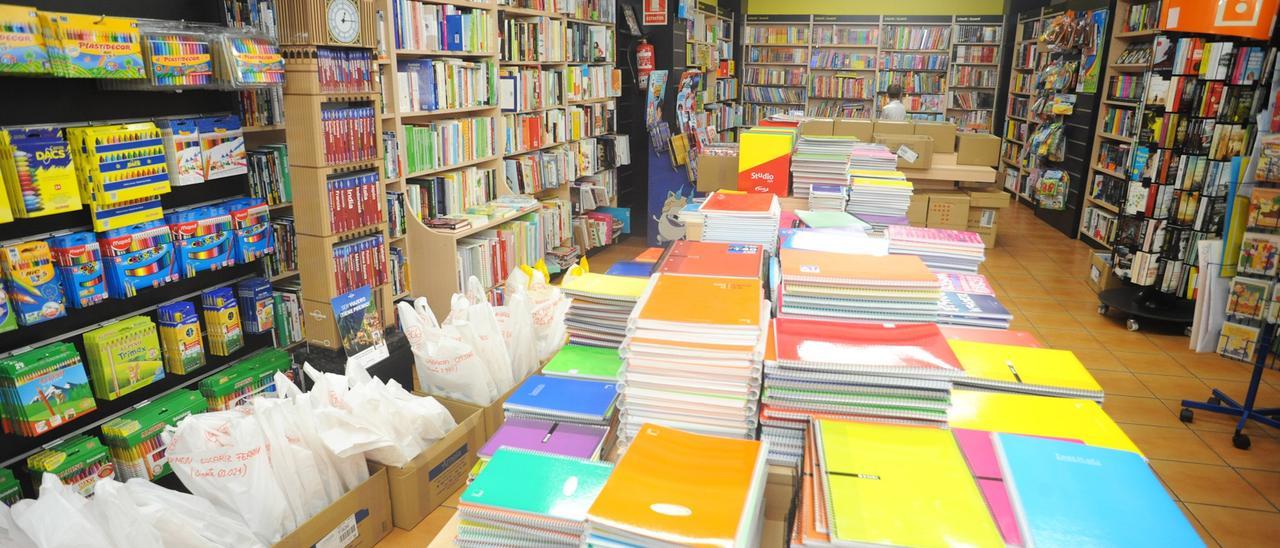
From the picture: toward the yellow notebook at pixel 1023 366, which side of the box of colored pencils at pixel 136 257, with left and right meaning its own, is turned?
front

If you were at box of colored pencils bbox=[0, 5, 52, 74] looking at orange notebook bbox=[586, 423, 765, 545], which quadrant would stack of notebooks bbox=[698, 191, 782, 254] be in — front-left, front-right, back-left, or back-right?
front-left

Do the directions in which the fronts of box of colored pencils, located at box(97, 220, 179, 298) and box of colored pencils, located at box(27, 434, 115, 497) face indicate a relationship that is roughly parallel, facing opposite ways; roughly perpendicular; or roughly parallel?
roughly parallel

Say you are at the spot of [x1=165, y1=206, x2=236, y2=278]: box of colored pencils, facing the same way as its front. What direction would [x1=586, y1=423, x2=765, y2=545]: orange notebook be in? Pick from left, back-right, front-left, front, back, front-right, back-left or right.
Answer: front-right

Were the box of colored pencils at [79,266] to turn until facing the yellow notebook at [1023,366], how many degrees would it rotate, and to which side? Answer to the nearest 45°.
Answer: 0° — it already faces it

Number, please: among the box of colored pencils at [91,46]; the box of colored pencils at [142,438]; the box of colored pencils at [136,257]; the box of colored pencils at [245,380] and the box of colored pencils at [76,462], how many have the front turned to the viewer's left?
0

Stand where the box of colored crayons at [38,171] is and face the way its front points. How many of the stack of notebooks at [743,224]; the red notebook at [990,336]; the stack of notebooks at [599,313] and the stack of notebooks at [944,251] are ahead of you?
4

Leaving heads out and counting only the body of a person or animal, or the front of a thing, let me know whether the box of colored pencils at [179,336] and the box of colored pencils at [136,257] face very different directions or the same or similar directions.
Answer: same or similar directions

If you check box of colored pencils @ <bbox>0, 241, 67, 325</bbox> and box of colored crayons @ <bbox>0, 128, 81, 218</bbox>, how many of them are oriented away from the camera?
0

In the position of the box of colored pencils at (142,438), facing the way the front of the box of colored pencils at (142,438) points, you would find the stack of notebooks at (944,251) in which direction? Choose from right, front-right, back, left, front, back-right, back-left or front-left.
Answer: front

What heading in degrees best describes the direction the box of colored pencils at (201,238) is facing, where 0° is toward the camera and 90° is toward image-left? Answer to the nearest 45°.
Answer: approximately 315°

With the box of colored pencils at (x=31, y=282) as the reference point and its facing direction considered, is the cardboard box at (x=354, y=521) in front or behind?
in front

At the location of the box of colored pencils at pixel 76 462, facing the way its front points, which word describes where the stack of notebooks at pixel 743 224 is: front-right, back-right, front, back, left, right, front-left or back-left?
front

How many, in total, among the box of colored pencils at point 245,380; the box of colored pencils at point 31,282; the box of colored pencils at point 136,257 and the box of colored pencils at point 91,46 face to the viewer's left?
0

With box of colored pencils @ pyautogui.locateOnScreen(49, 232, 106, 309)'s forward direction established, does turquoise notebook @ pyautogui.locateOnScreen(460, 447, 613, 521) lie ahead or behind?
ahead

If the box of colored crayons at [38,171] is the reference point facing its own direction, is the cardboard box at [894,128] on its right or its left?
on its left
